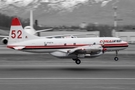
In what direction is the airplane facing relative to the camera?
to the viewer's right
